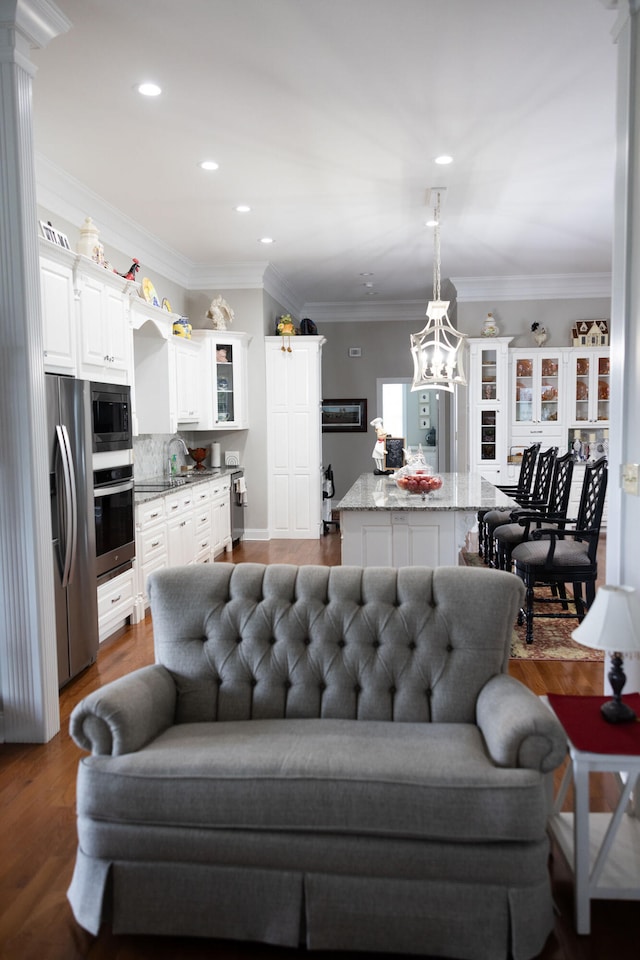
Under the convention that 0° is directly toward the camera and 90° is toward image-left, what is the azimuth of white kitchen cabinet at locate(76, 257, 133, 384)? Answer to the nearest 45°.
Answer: approximately 315°

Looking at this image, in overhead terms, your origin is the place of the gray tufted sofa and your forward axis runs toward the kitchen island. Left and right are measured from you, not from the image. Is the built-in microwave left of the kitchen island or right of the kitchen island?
left

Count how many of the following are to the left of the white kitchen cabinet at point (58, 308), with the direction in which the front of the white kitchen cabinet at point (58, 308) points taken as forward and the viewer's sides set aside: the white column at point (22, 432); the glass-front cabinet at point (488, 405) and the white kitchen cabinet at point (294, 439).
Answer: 2

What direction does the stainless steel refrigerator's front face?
to the viewer's right

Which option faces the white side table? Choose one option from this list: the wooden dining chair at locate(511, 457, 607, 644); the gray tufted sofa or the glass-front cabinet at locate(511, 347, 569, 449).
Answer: the glass-front cabinet

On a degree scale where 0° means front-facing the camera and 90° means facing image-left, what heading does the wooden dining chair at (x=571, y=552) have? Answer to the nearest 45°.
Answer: approximately 90°

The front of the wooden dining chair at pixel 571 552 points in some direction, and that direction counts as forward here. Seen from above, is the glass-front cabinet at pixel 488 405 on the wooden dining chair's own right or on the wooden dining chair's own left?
on the wooden dining chair's own right

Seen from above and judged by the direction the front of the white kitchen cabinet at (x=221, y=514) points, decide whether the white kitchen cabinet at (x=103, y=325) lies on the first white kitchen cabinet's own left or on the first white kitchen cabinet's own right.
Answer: on the first white kitchen cabinet's own right

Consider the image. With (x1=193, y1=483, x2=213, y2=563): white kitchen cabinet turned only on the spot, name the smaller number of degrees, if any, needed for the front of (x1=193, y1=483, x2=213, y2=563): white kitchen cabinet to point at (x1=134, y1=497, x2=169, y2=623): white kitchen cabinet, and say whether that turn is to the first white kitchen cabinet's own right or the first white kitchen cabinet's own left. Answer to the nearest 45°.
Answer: approximately 45° to the first white kitchen cabinet's own right

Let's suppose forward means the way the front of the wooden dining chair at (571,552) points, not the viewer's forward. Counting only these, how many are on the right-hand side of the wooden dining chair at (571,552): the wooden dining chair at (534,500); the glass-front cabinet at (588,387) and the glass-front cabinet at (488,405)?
3

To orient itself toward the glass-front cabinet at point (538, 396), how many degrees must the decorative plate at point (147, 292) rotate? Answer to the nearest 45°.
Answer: approximately 45° to its left

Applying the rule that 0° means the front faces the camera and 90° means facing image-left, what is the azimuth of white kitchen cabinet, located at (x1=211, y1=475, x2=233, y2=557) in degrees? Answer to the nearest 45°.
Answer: approximately 315°

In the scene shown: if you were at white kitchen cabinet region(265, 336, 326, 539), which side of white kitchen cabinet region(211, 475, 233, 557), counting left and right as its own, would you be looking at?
left

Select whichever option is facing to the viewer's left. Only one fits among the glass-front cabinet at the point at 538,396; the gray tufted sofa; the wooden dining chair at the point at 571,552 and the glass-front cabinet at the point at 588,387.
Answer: the wooden dining chair

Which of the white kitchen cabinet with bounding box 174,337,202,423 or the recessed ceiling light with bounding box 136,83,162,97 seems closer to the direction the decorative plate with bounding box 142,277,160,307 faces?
the recessed ceiling light
